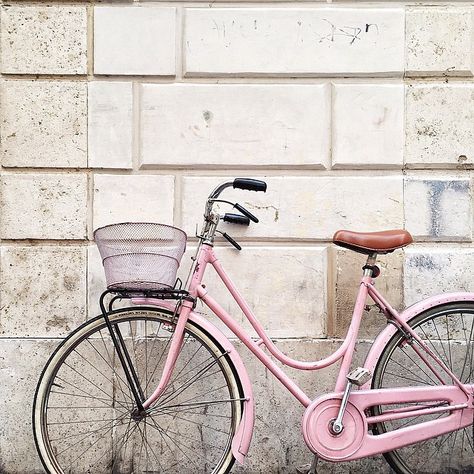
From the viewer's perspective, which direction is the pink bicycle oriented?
to the viewer's left
